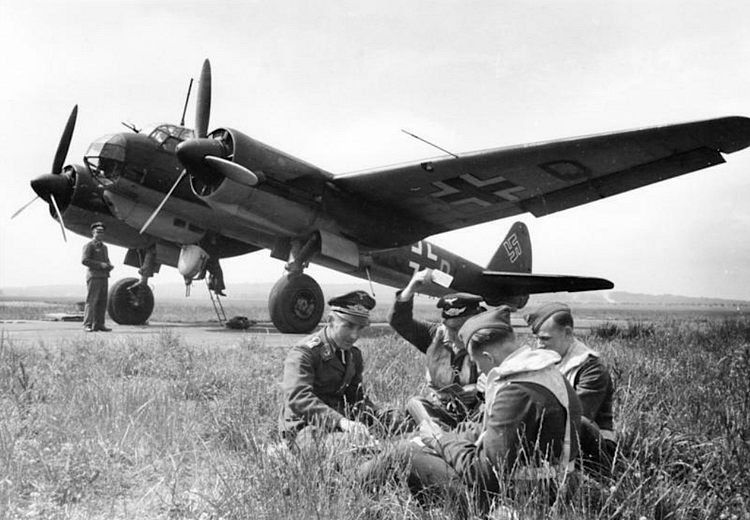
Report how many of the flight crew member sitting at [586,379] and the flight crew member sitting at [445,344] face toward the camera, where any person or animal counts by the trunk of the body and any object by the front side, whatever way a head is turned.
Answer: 1

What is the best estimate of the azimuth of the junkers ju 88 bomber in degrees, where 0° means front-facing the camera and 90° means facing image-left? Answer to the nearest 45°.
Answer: approximately 45°

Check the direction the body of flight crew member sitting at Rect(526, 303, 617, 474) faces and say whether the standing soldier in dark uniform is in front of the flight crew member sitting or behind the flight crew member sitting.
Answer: in front

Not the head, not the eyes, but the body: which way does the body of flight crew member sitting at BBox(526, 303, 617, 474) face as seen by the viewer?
to the viewer's left

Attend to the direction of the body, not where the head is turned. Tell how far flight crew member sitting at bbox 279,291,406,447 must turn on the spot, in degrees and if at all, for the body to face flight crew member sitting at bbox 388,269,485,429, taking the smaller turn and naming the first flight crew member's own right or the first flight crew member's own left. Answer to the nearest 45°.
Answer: approximately 90° to the first flight crew member's own left

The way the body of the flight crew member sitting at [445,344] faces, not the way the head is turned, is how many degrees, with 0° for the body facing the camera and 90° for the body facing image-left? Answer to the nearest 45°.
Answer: approximately 0°
